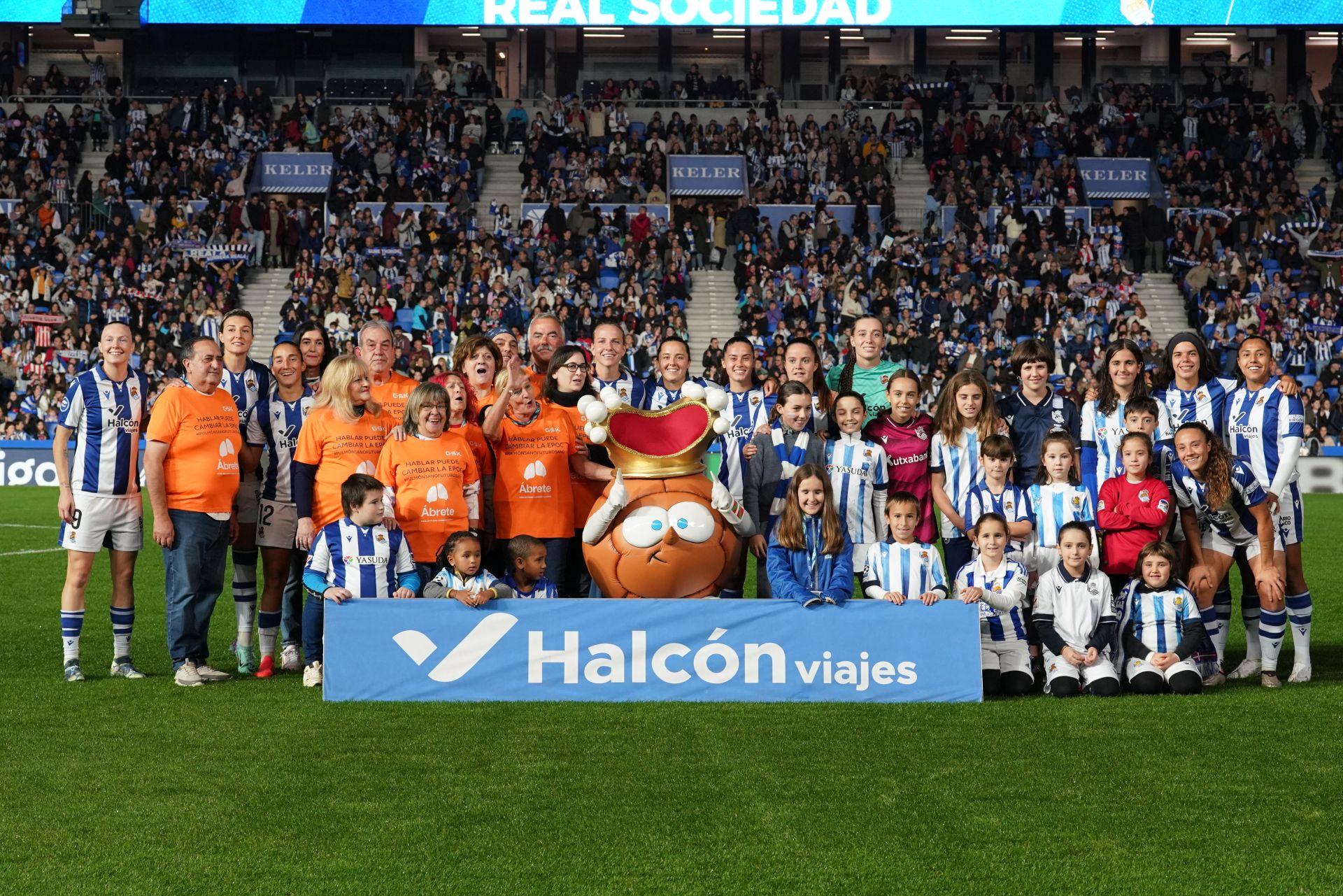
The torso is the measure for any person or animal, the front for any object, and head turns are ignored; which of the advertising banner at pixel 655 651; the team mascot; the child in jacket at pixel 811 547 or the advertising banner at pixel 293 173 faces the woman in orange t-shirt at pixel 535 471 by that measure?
the advertising banner at pixel 293 173

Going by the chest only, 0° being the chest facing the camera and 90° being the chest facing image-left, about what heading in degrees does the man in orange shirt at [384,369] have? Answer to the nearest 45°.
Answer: approximately 0°

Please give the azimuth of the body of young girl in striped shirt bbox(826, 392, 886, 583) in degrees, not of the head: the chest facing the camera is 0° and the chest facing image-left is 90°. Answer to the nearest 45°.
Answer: approximately 0°

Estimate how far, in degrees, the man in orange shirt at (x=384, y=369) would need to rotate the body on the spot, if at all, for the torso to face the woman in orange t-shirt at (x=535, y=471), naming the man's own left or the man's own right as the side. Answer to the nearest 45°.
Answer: approximately 45° to the man's own left

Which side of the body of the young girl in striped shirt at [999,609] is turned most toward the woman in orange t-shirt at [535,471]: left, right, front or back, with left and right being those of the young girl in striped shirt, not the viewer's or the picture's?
right

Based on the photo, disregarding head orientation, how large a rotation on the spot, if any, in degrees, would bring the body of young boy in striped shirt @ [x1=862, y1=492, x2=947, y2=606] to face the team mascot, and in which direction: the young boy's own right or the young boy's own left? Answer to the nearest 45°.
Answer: approximately 90° to the young boy's own right

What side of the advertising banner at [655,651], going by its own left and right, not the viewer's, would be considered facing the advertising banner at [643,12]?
back

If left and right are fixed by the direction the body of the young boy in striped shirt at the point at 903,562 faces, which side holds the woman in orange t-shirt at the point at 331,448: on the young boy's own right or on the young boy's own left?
on the young boy's own right
